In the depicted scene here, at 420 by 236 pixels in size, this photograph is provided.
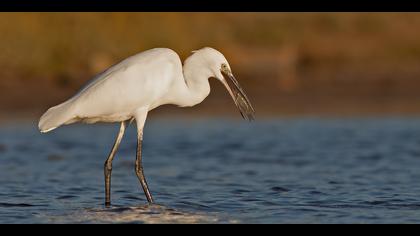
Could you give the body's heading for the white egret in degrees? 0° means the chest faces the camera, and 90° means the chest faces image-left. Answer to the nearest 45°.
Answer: approximately 270°
